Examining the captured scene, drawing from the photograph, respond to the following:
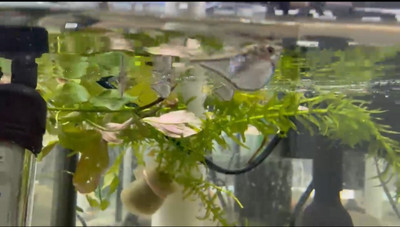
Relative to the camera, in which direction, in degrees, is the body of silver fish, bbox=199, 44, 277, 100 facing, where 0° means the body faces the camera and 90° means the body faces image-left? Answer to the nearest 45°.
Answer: approximately 270°
